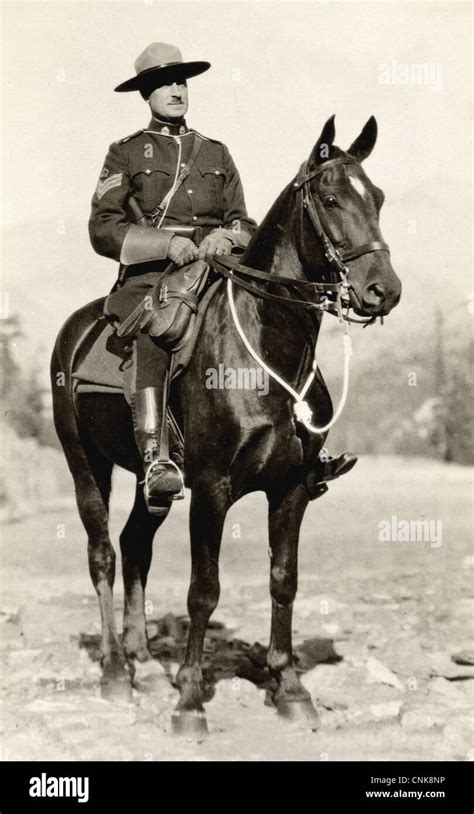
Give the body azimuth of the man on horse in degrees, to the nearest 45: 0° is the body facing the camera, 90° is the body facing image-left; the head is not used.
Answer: approximately 315°

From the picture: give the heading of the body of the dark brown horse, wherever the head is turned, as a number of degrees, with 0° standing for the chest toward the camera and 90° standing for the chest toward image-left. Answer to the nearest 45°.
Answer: approximately 315°
